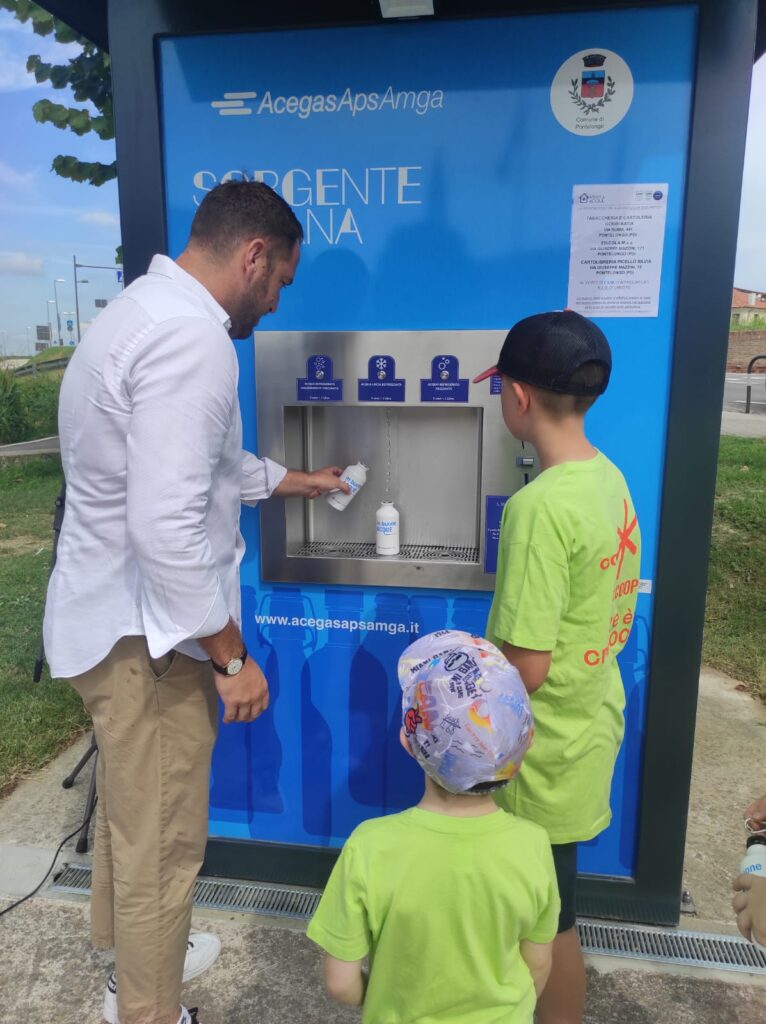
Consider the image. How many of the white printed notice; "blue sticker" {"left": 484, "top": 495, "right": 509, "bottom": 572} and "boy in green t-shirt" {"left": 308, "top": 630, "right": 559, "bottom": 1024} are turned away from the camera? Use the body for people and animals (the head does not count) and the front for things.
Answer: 1

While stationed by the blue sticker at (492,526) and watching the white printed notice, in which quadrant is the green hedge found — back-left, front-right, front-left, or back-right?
back-left

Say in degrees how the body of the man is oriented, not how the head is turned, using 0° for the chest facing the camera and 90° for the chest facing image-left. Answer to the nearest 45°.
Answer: approximately 225°

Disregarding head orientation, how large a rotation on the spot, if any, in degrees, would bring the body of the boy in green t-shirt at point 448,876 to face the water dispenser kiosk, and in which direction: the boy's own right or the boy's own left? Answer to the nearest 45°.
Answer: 0° — they already face it

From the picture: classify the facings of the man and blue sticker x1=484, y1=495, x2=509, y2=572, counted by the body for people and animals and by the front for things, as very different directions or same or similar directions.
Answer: very different directions

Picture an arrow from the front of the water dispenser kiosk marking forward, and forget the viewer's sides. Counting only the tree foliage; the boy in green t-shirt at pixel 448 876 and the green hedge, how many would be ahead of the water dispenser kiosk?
1

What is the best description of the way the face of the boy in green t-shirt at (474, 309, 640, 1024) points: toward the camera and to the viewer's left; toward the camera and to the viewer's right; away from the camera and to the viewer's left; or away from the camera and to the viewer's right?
away from the camera and to the viewer's left

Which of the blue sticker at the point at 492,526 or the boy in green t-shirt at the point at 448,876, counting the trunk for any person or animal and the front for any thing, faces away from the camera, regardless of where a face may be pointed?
the boy in green t-shirt

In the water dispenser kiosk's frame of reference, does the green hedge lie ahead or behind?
behind

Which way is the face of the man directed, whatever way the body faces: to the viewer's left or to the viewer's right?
to the viewer's right

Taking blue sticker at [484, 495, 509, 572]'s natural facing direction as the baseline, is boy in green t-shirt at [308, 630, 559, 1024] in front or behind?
in front

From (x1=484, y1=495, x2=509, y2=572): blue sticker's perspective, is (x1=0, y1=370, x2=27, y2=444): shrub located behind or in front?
behind

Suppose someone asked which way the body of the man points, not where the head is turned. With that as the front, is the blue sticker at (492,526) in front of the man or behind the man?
in front

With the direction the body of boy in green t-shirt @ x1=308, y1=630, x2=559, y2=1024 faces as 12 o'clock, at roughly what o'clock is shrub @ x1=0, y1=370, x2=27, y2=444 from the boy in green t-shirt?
The shrub is roughly at 11 o'clock from the boy in green t-shirt.

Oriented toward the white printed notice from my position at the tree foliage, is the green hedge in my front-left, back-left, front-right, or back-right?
back-left
